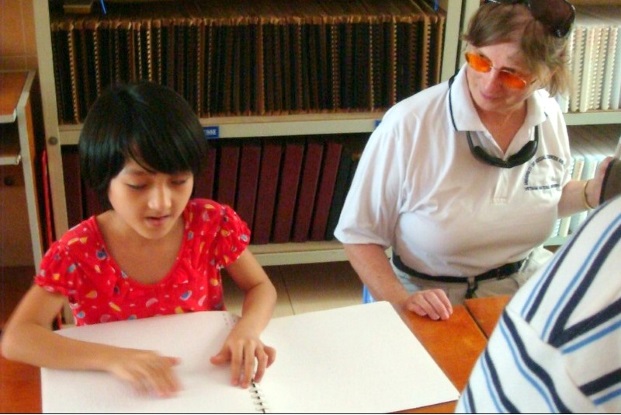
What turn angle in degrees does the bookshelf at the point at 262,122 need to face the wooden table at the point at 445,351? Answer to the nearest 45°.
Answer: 0° — it already faces it

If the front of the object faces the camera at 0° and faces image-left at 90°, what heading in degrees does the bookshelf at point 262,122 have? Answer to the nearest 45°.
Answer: approximately 0°

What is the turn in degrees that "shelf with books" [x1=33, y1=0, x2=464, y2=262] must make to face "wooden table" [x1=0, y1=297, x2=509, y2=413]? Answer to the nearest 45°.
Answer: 0° — it already faces it
